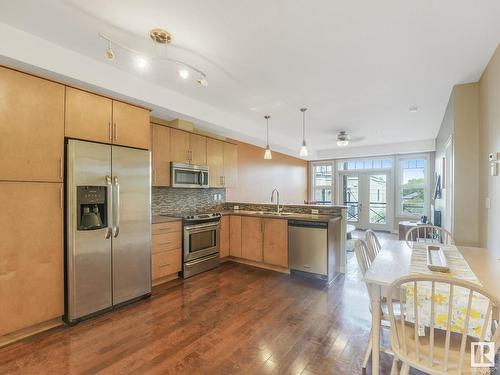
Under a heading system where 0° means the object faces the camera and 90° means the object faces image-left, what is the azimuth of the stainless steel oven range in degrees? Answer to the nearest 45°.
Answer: approximately 315°

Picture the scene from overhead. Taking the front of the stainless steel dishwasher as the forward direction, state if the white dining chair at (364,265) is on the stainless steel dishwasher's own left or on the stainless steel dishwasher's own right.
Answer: on the stainless steel dishwasher's own left

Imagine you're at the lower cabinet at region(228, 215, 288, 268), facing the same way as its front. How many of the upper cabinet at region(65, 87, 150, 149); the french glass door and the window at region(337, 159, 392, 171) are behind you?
2

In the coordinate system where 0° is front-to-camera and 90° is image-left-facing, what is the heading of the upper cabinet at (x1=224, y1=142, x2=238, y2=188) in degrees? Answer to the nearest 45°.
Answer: approximately 315°
